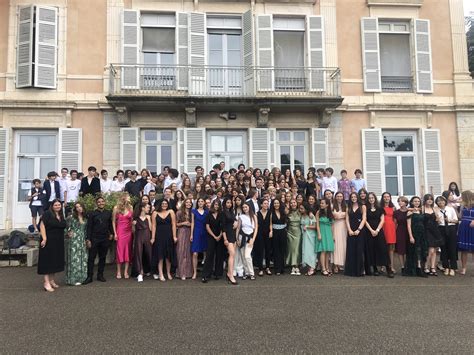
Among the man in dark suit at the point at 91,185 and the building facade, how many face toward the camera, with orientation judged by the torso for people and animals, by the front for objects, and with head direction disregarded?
2

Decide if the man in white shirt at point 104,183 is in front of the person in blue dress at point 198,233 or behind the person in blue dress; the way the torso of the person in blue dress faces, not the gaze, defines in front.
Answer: behind

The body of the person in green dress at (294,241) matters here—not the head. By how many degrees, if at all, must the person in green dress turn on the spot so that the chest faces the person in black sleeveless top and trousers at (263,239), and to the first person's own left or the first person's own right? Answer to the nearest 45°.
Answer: approximately 90° to the first person's own right

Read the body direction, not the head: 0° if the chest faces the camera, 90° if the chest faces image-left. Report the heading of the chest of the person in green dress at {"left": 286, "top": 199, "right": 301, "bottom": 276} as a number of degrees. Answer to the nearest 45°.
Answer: approximately 0°

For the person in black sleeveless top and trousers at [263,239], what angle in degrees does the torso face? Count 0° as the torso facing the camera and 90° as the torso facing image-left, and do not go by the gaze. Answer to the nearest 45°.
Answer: approximately 0°

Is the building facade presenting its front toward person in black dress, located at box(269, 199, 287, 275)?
yes

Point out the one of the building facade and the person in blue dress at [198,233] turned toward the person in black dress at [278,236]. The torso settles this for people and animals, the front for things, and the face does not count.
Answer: the building facade
